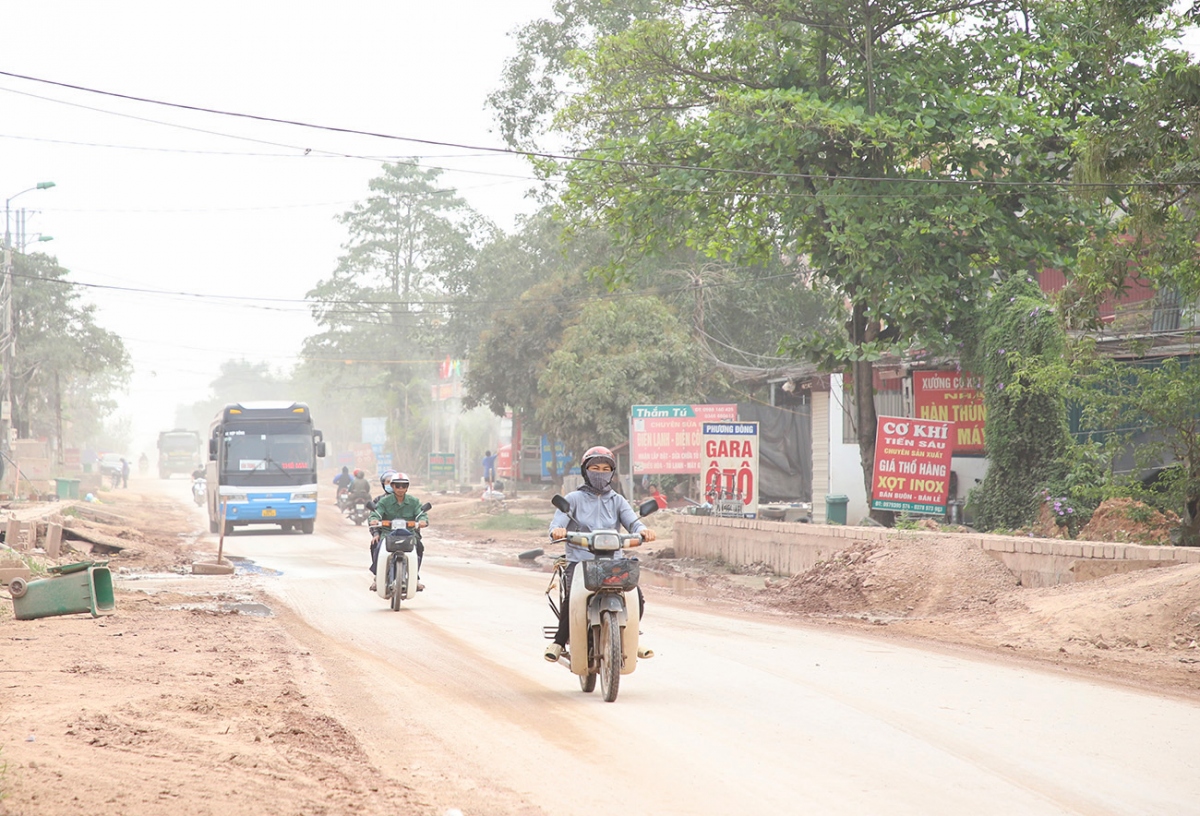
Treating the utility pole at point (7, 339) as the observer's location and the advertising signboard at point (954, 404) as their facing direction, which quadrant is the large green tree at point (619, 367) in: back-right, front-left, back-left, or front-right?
front-left

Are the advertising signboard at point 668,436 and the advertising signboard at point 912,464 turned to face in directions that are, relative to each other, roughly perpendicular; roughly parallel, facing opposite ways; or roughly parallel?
roughly parallel

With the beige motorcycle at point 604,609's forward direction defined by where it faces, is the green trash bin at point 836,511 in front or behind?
behind

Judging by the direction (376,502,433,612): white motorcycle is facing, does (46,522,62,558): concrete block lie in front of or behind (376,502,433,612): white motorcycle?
behind

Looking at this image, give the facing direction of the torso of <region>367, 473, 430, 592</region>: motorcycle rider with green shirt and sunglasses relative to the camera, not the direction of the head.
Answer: toward the camera

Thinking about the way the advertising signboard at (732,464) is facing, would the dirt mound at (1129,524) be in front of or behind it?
in front

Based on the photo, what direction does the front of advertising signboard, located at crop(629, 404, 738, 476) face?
toward the camera

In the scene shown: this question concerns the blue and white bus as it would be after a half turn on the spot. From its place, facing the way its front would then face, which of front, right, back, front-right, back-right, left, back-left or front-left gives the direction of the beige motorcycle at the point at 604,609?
back

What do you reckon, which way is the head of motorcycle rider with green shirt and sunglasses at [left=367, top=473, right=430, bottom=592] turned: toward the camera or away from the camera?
toward the camera

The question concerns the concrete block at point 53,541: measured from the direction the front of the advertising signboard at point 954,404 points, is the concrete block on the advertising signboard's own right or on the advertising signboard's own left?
on the advertising signboard's own right

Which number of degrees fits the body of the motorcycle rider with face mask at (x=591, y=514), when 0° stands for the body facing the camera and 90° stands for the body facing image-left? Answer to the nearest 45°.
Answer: approximately 0°

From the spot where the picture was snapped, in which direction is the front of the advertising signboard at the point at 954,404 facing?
facing the viewer

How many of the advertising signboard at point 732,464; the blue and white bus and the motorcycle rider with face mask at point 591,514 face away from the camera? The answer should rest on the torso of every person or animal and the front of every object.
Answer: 0
